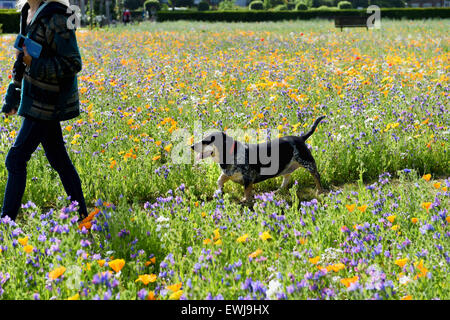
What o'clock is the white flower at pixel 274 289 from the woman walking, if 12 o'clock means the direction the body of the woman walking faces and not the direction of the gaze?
The white flower is roughly at 8 o'clock from the woman walking.

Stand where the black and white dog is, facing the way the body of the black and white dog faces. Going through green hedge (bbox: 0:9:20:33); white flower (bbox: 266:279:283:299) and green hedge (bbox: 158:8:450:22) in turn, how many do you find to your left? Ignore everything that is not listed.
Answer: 1

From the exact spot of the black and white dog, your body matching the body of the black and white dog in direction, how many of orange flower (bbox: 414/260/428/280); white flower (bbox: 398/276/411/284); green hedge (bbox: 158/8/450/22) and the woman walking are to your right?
1

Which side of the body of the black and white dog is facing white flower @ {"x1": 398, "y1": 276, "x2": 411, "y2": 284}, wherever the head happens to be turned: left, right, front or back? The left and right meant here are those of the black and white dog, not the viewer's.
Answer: left

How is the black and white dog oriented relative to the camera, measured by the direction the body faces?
to the viewer's left

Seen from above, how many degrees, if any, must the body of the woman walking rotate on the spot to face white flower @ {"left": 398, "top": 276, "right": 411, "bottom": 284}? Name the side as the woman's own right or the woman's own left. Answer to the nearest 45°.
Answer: approximately 135° to the woman's own left

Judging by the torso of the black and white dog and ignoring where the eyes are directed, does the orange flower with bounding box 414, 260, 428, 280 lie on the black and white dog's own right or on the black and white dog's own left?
on the black and white dog's own left

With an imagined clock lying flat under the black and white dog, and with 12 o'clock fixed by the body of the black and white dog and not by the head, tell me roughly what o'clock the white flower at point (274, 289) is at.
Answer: The white flower is roughly at 9 o'clock from the black and white dog.
